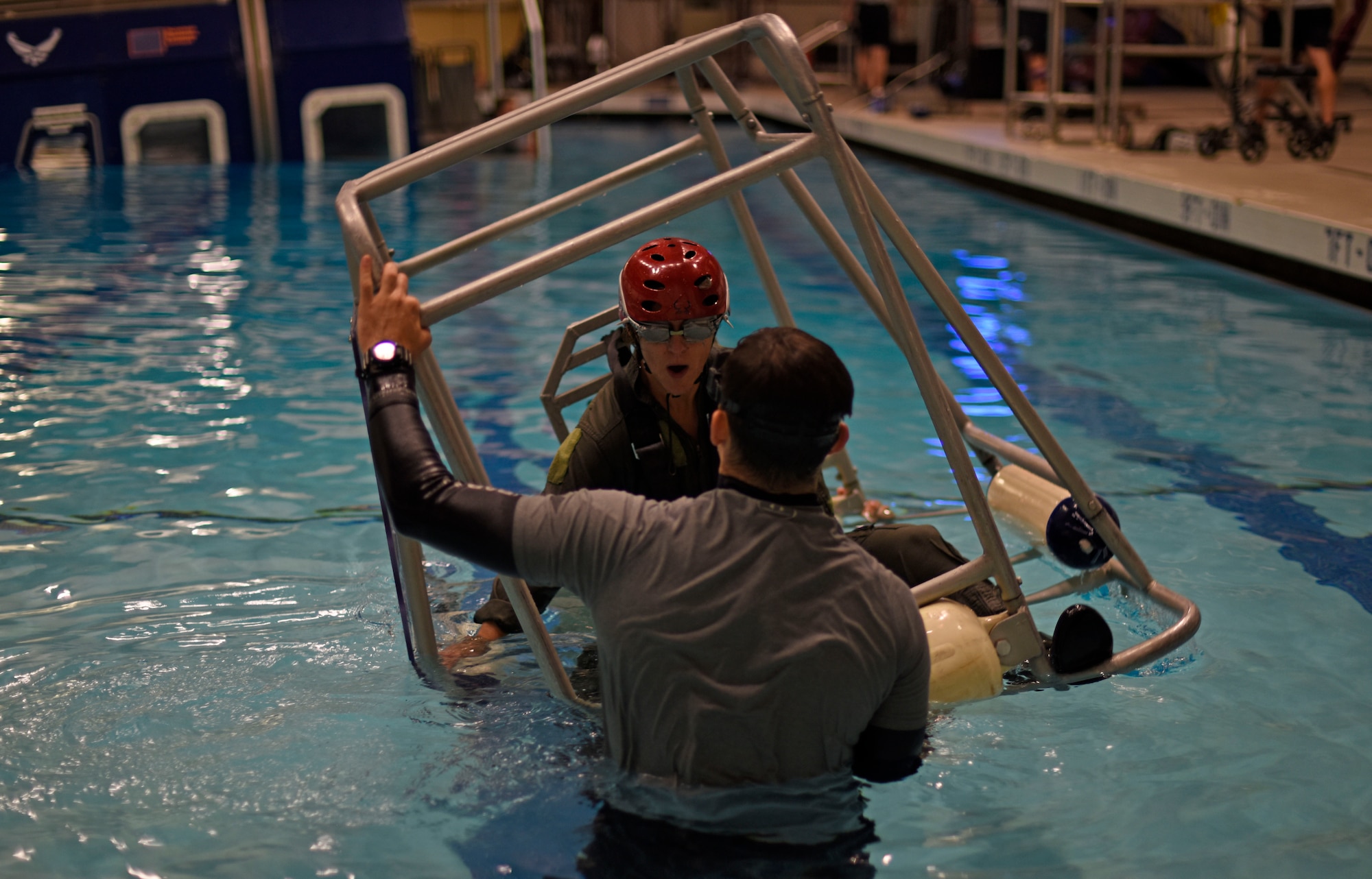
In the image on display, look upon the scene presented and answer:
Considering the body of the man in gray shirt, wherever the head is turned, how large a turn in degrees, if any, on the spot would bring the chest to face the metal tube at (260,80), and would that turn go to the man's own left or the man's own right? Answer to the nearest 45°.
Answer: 0° — they already face it

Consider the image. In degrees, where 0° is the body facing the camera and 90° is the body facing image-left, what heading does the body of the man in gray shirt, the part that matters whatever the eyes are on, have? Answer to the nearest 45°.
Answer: approximately 180°

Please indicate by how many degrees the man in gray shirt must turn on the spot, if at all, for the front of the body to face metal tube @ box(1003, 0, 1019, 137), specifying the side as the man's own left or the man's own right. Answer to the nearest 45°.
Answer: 0° — they already face it

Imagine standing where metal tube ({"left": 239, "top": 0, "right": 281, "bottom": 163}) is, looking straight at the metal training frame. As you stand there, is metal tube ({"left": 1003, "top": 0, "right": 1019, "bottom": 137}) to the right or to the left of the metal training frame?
left

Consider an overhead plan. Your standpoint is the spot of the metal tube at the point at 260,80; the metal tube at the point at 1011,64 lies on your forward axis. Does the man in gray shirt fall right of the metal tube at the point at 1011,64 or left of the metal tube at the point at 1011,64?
right
